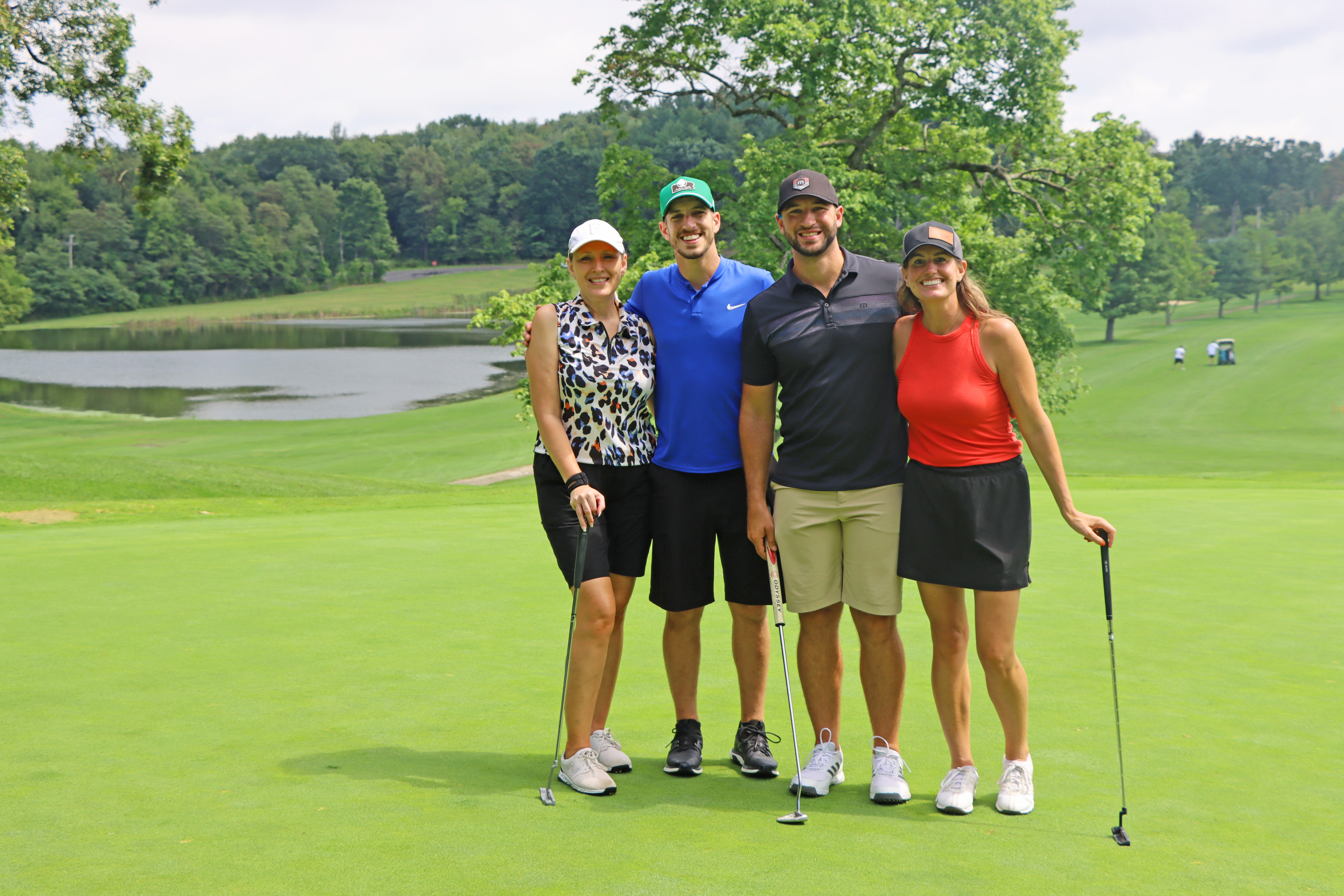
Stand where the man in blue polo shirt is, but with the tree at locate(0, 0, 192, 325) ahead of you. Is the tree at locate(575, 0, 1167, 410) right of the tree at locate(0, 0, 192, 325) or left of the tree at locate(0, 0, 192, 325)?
right

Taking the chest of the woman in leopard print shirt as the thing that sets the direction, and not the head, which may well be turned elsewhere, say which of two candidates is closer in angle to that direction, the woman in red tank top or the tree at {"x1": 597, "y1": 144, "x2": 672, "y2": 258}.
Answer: the woman in red tank top

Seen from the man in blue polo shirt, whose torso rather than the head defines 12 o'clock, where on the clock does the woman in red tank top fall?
The woman in red tank top is roughly at 10 o'clock from the man in blue polo shirt.

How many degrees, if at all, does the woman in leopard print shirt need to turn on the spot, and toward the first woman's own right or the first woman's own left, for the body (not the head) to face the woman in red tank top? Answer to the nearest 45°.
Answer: approximately 45° to the first woman's own left

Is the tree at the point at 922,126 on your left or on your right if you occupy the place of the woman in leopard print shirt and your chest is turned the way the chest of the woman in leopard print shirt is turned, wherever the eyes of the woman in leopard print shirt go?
on your left

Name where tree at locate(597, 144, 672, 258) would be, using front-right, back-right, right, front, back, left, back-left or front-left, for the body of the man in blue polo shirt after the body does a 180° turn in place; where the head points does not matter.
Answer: front

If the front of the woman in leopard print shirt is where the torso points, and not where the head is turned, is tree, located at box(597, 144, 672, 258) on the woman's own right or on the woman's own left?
on the woman's own left

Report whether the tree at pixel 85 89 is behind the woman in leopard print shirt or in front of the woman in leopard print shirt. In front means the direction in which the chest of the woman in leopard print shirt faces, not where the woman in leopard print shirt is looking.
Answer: behind

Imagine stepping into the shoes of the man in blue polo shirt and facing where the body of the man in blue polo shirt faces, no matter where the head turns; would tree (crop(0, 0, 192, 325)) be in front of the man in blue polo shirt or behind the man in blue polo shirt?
behind
